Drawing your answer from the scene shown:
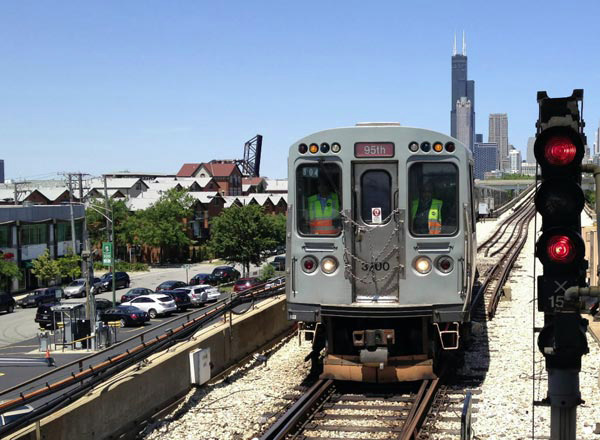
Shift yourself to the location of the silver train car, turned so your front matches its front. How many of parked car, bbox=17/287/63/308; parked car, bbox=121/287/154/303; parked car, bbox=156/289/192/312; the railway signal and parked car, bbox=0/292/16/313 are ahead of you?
1

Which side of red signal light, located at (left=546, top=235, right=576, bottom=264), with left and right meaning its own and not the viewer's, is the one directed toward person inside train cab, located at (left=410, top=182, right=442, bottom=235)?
back

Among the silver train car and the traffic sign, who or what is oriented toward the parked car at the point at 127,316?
the traffic sign

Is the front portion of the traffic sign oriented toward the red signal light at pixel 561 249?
yes

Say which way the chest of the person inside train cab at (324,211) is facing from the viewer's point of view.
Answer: toward the camera

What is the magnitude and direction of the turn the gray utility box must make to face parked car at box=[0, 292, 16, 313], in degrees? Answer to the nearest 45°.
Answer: approximately 135° to its left

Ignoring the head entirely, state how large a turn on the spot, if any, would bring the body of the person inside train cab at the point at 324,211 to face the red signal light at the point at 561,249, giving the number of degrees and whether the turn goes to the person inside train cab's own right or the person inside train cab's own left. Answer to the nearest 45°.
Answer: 0° — they already face it

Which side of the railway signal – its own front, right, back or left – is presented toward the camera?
front

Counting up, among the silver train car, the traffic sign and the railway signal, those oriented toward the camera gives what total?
3

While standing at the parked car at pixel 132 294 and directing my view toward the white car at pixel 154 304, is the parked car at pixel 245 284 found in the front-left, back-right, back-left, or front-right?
front-left

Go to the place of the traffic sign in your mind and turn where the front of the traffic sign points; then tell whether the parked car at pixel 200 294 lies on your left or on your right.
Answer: on your left

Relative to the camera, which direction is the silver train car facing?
toward the camera

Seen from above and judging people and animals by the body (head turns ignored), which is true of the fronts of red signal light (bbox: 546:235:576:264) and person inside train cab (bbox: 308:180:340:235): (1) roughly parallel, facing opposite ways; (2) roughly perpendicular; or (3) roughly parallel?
roughly parallel

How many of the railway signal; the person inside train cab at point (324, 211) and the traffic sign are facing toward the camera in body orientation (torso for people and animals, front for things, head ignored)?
3

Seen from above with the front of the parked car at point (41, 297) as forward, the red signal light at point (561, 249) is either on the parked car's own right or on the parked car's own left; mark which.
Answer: on the parked car's own left

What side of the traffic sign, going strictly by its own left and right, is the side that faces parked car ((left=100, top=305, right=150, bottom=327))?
front

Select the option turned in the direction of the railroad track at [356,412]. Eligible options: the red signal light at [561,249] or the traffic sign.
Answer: the traffic sign

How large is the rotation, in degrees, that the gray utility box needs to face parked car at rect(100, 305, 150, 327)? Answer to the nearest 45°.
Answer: approximately 135° to its left
